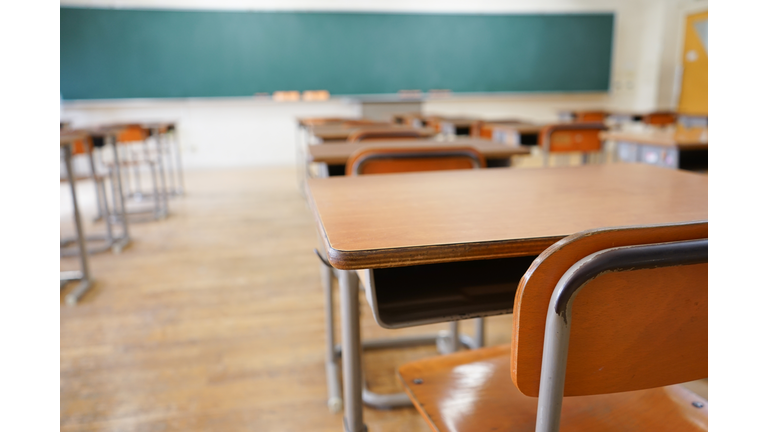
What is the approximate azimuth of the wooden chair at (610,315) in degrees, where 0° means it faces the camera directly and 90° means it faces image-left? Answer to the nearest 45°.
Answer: approximately 135°

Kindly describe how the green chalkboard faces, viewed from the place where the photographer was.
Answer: facing the viewer

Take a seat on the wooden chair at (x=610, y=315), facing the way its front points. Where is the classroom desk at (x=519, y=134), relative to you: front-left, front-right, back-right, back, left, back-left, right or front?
front-right

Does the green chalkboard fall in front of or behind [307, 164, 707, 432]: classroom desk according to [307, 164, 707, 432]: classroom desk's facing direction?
behind

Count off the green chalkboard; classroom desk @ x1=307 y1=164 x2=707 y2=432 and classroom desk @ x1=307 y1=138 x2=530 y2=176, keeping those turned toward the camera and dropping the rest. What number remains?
3

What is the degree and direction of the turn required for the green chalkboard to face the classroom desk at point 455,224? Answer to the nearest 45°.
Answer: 0° — it already faces it

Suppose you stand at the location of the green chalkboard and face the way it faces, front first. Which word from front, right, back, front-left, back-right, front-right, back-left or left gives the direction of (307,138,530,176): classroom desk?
front

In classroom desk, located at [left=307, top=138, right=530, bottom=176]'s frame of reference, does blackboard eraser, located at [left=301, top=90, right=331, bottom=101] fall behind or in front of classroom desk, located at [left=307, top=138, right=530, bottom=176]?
behind
